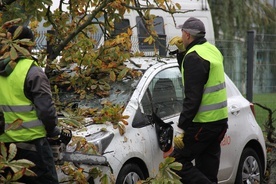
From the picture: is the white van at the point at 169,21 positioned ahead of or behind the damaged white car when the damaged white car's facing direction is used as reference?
behind

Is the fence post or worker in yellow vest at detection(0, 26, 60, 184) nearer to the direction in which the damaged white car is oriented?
the worker in yellow vest

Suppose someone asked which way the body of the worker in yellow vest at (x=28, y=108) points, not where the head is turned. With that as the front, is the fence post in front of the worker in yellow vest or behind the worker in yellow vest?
in front

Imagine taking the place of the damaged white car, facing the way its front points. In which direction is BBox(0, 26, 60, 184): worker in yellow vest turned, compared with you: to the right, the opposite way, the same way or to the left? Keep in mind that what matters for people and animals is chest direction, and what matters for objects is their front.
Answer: the opposite way

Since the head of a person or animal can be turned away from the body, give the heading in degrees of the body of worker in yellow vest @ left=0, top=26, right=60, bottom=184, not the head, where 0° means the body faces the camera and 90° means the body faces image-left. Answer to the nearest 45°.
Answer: approximately 225°
